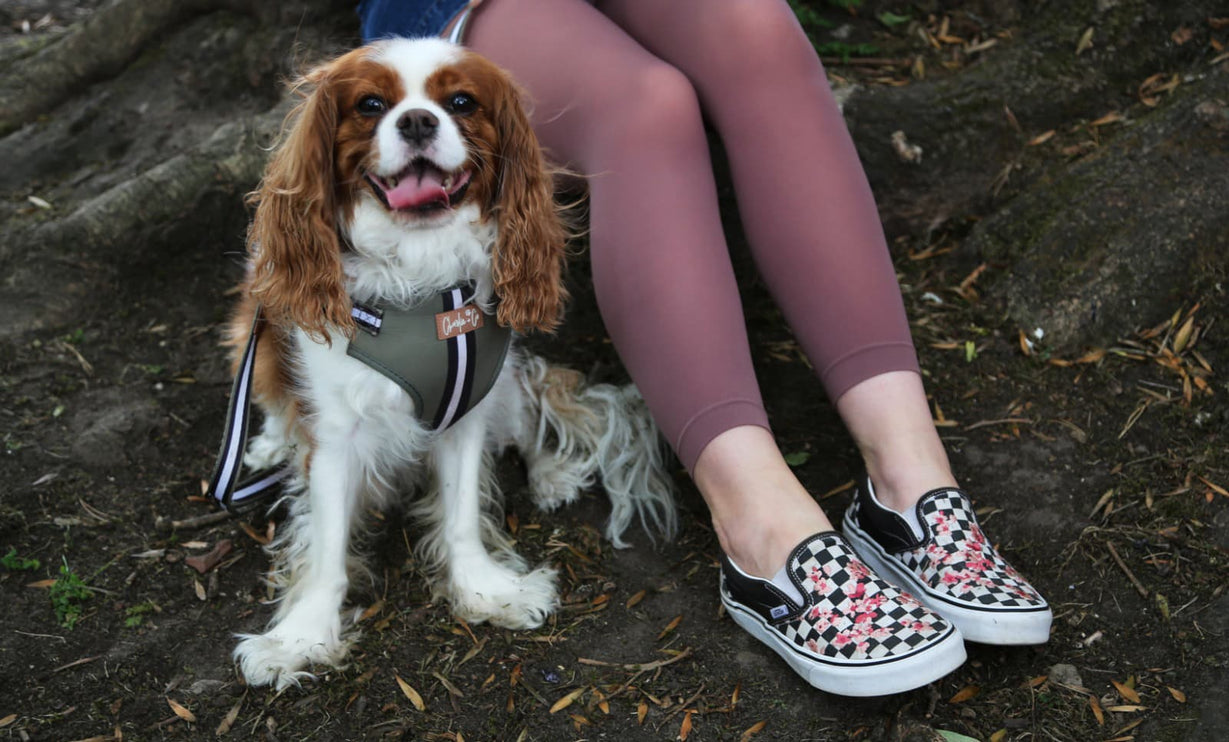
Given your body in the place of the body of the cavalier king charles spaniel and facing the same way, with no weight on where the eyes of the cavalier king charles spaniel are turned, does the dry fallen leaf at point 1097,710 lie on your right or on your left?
on your left

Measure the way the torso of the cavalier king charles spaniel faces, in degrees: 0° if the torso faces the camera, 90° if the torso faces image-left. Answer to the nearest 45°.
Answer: approximately 0°

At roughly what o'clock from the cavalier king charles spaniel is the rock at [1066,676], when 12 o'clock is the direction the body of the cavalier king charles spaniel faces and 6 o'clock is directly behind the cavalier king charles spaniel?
The rock is roughly at 10 o'clock from the cavalier king charles spaniel.
